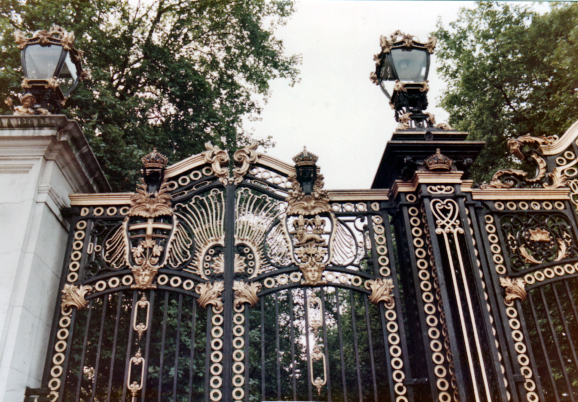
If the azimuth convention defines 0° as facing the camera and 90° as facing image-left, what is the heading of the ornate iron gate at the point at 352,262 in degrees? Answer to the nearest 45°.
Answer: approximately 0°

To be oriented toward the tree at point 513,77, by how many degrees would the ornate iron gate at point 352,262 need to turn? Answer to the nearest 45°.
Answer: approximately 135° to its left
